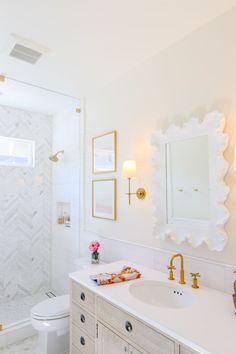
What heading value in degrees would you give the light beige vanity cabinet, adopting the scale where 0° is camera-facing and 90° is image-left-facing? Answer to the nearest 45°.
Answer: approximately 45°

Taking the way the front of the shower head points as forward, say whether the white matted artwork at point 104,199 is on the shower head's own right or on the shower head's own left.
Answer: on the shower head's own left

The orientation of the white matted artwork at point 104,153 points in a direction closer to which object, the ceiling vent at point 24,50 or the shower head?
the ceiling vent

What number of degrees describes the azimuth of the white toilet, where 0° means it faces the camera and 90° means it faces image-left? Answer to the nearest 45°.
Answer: approximately 45°
